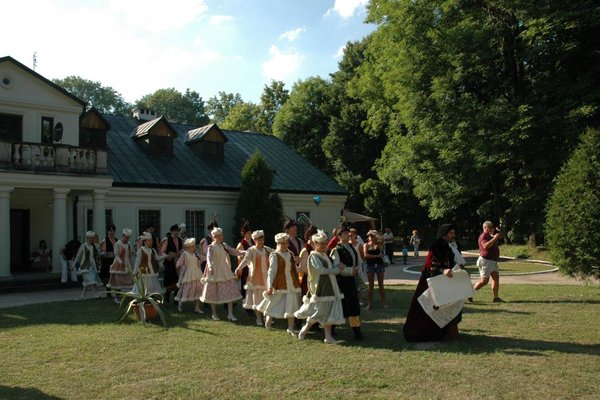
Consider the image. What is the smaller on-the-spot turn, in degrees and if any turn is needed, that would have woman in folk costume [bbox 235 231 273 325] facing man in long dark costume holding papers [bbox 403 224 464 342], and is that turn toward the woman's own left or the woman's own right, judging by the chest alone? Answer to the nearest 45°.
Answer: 0° — they already face them

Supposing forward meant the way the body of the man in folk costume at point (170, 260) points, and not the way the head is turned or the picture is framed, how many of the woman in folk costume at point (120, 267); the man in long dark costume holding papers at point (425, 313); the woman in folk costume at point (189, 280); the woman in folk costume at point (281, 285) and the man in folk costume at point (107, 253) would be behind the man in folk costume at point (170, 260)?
2

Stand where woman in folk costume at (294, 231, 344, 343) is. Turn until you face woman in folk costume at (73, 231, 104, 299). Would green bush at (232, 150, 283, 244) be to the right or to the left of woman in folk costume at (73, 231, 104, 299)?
right

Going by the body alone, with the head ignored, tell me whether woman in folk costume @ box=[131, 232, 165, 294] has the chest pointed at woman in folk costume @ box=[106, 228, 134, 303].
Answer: no

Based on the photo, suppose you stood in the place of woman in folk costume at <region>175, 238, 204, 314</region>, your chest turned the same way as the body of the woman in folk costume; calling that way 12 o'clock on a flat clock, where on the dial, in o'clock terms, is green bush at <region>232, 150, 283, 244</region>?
The green bush is roughly at 8 o'clock from the woman in folk costume.

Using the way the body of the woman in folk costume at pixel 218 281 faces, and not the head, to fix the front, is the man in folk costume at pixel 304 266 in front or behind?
in front

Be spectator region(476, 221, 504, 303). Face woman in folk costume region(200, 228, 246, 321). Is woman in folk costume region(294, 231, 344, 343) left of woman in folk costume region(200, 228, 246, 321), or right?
left

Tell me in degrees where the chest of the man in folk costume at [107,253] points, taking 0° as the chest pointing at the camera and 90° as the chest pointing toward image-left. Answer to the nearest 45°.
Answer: approximately 315°

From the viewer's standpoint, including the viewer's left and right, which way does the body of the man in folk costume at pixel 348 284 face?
facing the viewer and to the right of the viewer

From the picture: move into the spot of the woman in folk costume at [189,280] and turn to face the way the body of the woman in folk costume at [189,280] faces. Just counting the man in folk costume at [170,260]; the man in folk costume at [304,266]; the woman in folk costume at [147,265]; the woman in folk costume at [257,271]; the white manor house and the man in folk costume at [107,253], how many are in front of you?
2

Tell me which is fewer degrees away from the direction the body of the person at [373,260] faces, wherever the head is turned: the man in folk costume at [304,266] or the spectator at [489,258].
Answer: the man in folk costume

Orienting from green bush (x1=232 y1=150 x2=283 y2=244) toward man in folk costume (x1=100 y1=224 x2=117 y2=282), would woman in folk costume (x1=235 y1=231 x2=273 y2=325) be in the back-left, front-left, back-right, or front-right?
front-left

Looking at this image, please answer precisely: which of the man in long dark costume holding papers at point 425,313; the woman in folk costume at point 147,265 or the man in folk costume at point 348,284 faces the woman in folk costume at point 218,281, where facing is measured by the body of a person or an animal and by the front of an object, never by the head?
the woman in folk costume at point 147,265

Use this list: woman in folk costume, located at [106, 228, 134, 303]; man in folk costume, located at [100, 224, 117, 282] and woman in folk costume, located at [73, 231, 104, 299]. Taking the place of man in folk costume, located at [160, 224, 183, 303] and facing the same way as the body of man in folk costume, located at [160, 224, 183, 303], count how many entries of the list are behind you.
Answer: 3

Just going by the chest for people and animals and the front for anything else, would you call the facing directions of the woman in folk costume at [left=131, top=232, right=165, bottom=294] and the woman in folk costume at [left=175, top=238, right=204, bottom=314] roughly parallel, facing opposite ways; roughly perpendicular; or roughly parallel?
roughly parallel
